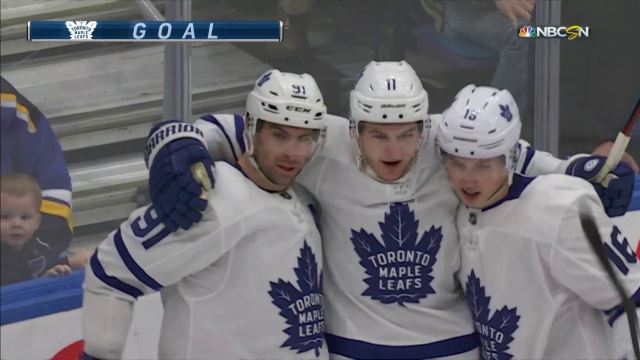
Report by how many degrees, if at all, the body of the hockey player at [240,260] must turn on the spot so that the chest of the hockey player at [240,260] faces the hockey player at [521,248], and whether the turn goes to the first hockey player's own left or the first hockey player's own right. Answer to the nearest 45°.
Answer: approximately 45° to the first hockey player's own left

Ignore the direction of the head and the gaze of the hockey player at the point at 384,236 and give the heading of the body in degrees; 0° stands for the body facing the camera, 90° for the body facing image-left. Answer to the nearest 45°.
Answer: approximately 0°
